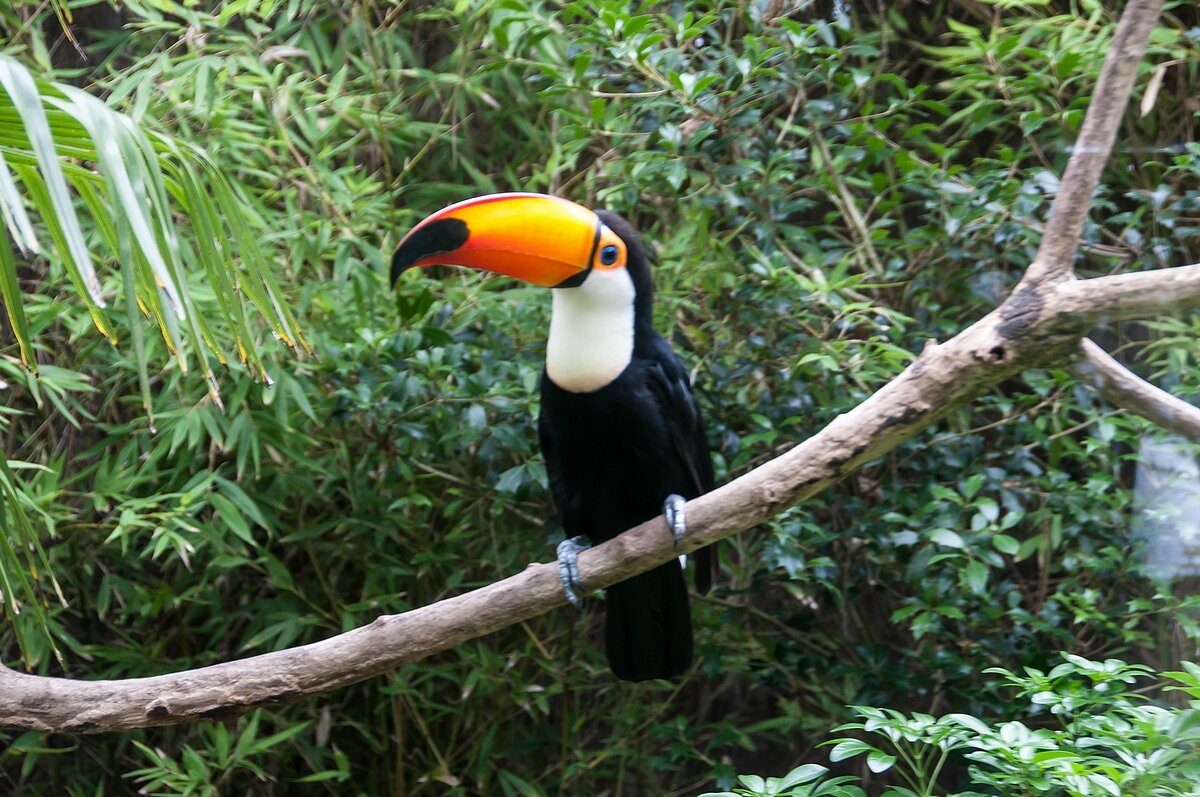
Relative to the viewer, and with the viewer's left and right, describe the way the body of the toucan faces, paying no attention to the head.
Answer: facing the viewer and to the left of the viewer
